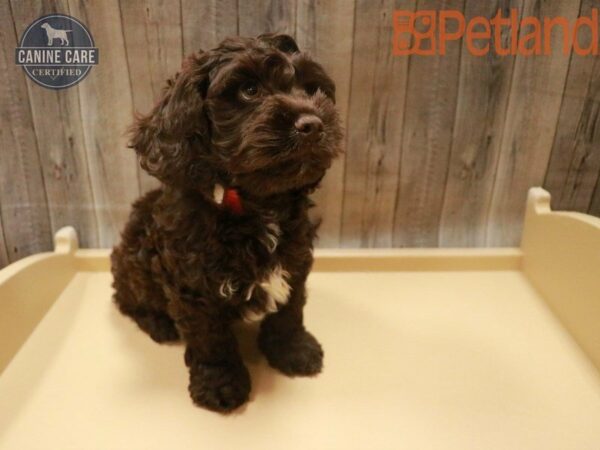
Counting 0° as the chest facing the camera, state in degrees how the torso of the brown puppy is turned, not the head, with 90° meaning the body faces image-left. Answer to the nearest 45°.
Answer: approximately 315°
